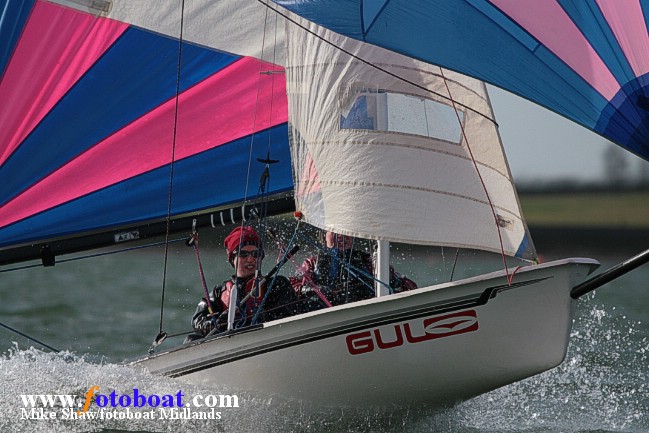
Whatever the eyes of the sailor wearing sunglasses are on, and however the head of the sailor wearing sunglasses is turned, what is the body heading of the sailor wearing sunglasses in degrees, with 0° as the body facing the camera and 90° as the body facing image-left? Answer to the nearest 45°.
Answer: approximately 0°
